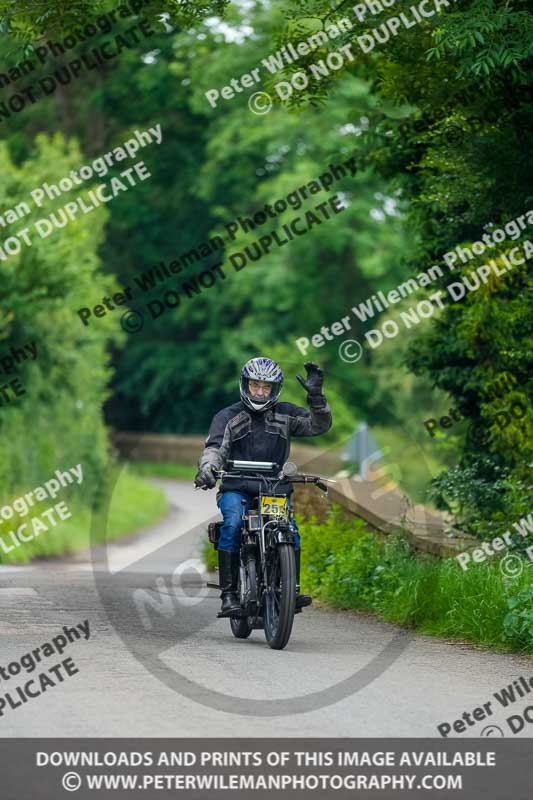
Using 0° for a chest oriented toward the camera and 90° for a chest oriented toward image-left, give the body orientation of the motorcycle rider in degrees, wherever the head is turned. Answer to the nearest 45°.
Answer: approximately 0°

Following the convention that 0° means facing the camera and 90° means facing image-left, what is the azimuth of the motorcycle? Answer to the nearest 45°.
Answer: approximately 0°
